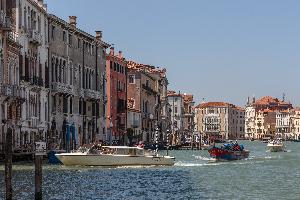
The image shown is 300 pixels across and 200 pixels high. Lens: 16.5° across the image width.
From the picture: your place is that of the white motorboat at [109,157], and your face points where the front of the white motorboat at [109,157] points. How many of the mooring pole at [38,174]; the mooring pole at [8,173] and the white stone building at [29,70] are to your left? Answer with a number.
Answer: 2

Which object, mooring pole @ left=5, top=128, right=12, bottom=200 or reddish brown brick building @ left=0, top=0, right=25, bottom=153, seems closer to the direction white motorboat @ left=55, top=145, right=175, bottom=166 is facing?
the reddish brown brick building

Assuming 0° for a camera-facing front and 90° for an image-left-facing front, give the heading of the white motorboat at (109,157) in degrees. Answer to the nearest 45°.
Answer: approximately 90°

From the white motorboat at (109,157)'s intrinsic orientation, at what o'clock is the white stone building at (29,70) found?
The white stone building is roughly at 2 o'clock from the white motorboat.

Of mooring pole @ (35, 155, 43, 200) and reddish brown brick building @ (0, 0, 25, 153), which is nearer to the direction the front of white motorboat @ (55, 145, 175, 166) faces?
the reddish brown brick building

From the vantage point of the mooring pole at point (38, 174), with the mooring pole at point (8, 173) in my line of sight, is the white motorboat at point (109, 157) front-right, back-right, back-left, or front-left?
back-right

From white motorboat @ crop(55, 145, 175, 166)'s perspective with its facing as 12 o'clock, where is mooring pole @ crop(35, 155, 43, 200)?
The mooring pole is roughly at 9 o'clock from the white motorboat.

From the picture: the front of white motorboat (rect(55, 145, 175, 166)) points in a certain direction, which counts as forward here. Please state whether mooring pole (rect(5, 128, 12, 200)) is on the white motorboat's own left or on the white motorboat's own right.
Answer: on the white motorboat's own left
